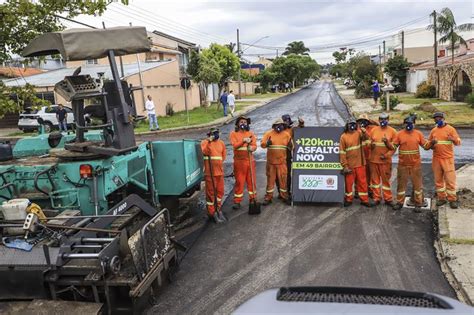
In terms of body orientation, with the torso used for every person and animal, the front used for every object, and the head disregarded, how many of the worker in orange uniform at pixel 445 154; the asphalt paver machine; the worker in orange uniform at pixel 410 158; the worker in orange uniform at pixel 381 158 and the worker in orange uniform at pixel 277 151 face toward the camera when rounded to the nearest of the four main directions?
4

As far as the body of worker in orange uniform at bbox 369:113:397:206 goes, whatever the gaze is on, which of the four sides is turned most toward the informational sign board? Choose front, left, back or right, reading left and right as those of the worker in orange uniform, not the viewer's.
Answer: right

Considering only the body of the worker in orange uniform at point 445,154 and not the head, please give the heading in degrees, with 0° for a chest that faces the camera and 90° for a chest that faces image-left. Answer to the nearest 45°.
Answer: approximately 0°

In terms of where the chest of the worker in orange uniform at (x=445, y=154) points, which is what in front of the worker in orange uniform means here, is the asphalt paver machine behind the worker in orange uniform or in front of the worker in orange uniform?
in front

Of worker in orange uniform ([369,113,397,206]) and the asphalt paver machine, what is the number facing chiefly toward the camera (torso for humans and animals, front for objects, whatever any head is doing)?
1

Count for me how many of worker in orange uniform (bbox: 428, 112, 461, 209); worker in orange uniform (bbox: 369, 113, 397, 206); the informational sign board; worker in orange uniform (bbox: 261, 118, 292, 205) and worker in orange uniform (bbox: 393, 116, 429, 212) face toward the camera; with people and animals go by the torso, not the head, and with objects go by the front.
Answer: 5

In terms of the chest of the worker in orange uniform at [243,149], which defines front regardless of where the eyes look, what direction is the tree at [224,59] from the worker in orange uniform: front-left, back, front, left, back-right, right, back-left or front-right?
back

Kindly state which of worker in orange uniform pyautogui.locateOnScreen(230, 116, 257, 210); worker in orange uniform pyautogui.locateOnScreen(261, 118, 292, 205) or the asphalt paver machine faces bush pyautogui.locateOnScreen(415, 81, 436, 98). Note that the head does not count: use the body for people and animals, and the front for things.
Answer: the asphalt paver machine

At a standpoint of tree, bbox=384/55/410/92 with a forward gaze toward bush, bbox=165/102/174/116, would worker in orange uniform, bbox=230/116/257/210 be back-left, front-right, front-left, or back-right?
front-left

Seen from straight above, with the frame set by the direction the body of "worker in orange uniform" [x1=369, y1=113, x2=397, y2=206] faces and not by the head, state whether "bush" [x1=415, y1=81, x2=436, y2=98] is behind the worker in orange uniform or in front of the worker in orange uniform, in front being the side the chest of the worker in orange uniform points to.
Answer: behind

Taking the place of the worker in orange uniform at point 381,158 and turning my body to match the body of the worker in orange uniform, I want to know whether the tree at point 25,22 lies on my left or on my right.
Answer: on my right

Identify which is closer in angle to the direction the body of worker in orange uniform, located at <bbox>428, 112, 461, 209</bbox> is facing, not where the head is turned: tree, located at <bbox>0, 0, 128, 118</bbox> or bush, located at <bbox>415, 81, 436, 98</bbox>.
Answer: the tree

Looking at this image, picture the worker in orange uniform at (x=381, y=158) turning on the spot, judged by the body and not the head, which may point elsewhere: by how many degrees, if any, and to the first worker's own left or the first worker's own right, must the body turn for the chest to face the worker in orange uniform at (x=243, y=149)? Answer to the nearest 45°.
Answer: approximately 90° to the first worker's own right

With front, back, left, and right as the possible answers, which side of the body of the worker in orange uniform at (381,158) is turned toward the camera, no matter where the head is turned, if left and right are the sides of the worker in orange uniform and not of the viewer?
front

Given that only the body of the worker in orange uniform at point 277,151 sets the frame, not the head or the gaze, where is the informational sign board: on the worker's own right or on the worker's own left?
on the worker's own left

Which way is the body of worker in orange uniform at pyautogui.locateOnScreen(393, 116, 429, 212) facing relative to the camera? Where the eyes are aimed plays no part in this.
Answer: toward the camera

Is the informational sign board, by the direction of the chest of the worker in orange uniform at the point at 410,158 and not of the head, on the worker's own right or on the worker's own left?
on the worker's own right

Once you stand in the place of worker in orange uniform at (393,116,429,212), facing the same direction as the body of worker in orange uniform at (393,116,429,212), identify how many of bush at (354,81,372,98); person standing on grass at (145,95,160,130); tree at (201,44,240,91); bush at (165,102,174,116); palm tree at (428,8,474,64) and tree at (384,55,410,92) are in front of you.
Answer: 0

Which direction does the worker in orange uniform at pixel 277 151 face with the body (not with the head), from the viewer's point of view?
toward the camera

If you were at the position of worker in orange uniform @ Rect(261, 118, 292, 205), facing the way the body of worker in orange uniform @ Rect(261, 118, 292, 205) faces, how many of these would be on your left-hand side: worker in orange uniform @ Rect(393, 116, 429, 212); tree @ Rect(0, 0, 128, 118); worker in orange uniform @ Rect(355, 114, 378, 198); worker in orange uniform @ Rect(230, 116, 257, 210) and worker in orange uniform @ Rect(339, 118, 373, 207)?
3

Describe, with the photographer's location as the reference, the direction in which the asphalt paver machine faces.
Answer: facing away from the viewer and to the right of the viewer
